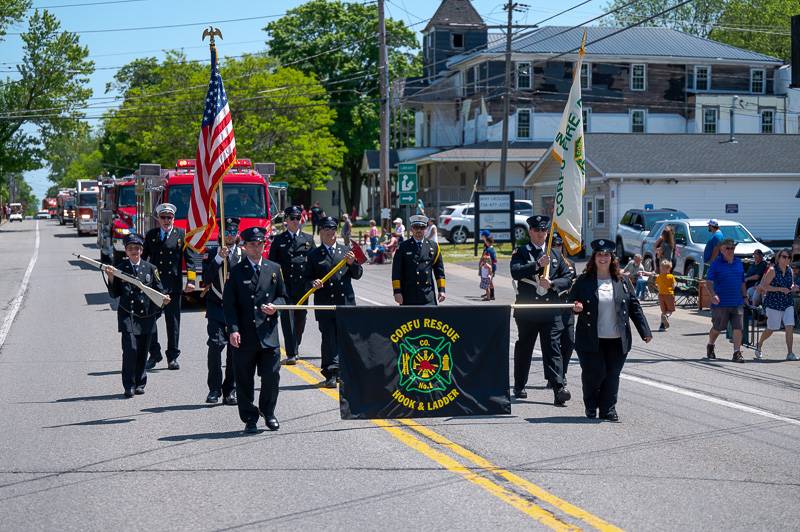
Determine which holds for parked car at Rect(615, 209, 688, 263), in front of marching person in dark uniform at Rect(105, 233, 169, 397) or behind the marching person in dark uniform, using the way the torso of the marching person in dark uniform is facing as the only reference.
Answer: behind

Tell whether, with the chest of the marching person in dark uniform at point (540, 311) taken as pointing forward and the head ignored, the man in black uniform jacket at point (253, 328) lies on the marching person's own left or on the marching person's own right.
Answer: on the marching person's own right

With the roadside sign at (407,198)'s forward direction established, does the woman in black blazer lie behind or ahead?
ahead

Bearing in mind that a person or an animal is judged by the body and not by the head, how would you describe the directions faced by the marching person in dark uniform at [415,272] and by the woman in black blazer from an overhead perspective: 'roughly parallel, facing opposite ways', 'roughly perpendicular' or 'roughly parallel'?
roughly parallel

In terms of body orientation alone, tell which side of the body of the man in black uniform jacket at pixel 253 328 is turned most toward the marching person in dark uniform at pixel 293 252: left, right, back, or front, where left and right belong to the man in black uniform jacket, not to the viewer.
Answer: back

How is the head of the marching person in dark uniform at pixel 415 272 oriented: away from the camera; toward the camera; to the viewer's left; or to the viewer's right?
toward the camera

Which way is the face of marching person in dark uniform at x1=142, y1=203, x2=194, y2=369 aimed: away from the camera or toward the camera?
toward the camera

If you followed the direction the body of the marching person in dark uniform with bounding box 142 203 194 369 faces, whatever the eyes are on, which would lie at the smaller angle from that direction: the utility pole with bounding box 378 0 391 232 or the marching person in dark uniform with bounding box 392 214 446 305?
the marching person in dark uniform

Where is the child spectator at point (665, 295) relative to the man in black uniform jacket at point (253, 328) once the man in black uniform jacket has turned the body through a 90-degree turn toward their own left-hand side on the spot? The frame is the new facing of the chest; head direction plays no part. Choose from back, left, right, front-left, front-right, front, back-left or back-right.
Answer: front-left

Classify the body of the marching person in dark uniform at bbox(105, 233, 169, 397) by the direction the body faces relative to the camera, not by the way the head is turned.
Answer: toward the camera

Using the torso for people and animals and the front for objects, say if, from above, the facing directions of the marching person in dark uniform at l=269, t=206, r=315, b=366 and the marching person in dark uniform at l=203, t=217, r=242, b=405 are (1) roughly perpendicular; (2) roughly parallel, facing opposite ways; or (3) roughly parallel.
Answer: roughly parallel

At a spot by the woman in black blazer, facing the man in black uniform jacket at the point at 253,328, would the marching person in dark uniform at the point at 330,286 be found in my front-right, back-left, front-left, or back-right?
front-right

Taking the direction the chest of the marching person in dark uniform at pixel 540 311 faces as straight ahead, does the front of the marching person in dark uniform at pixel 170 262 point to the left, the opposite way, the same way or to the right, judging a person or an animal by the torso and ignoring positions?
the same way

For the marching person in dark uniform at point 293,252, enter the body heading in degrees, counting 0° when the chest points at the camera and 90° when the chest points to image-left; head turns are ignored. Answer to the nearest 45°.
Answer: approximately 0°

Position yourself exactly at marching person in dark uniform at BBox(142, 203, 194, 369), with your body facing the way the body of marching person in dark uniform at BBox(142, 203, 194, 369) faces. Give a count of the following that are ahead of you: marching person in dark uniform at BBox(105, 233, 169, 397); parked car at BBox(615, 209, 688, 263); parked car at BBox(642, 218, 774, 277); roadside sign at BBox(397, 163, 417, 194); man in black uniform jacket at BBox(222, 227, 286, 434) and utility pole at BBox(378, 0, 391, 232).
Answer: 2

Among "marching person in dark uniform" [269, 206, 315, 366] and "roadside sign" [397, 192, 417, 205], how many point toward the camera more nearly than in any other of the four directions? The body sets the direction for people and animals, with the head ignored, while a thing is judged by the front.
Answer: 2

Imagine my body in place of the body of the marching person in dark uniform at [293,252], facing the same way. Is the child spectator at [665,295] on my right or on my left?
on my left
